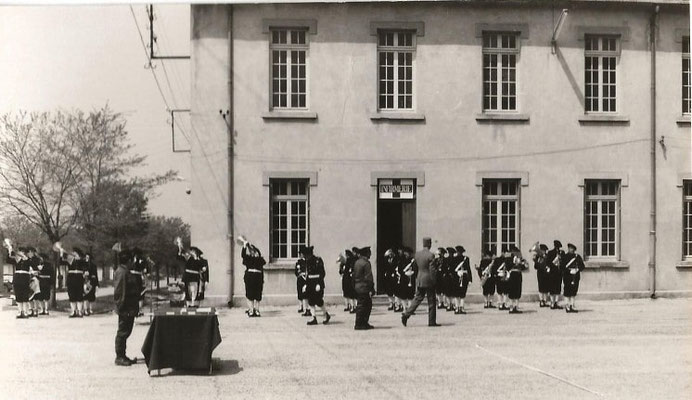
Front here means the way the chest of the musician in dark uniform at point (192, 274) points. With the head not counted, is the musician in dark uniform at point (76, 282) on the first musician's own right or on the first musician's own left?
on the first musician's own right

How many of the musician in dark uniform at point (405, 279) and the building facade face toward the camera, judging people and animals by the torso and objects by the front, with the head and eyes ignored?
2

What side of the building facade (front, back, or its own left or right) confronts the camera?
front

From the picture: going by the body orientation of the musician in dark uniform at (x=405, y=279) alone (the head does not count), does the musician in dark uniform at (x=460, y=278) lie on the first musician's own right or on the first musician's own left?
on the first musician's own left

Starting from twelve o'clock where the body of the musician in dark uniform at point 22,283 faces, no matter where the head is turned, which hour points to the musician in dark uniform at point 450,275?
the musician in dark uniform at point 450,275 is roughly at 8 o'clock from the musician in dark uniform at point 22,283.

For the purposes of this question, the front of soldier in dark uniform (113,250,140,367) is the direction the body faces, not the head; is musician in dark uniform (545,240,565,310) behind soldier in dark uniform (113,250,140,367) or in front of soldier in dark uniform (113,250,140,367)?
in front

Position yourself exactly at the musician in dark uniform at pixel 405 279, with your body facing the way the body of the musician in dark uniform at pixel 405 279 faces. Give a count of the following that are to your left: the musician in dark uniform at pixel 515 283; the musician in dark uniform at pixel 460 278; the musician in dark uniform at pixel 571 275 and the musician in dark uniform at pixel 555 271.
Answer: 4

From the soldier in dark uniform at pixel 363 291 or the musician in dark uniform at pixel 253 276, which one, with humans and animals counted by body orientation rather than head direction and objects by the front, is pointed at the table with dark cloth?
the musician in dark uniform at pixel 253 276

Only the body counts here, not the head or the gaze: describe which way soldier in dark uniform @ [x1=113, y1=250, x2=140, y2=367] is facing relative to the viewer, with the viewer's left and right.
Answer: facing to the right of the viewer

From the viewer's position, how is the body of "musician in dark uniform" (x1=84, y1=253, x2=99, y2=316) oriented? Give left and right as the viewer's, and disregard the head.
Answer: facing the viewer and to the left of the viewer

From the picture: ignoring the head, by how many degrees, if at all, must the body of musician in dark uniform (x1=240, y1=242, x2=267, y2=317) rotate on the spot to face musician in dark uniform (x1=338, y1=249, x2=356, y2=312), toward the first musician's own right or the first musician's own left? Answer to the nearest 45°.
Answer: approximately 90° to the first musician's own left

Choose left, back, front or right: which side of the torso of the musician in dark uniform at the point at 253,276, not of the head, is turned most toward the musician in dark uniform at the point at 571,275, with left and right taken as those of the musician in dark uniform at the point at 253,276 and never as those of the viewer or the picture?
left

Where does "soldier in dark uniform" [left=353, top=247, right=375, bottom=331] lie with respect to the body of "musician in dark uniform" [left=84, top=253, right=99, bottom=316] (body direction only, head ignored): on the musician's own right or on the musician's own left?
on the musician's own left

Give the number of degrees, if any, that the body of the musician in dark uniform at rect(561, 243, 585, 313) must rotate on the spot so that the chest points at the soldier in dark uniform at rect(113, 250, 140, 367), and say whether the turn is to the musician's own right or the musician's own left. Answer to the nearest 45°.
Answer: approximately 45° to the musician's own right

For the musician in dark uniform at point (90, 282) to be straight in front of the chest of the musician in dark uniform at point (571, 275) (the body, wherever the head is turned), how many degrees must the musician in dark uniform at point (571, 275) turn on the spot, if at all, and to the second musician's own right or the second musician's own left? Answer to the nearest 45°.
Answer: approximately 90° to the second musician's own right
